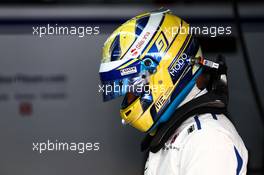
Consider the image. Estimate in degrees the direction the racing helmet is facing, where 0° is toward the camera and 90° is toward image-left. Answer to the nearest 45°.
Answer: approximately 90°
